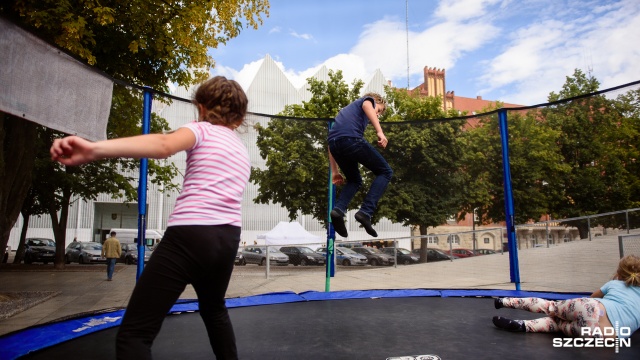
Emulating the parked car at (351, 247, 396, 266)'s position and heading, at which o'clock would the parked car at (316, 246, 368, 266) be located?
the parked car at (316, 246, 368, 266) is roughly at 3 o'clock from the parked car at (351, 247, 396, 266).

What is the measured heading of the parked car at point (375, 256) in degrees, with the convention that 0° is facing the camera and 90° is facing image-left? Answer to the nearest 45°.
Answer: approximately 315°

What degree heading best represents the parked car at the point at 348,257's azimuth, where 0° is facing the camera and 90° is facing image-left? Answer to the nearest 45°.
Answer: approximately 315°

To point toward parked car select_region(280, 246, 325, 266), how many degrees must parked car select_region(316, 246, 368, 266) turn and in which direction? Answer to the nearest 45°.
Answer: approximately 90° to its right

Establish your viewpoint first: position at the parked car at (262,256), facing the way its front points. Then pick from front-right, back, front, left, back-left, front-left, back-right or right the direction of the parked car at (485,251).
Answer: front-left

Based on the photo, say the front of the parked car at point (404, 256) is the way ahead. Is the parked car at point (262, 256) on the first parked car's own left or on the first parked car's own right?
on the first parked car's own right
